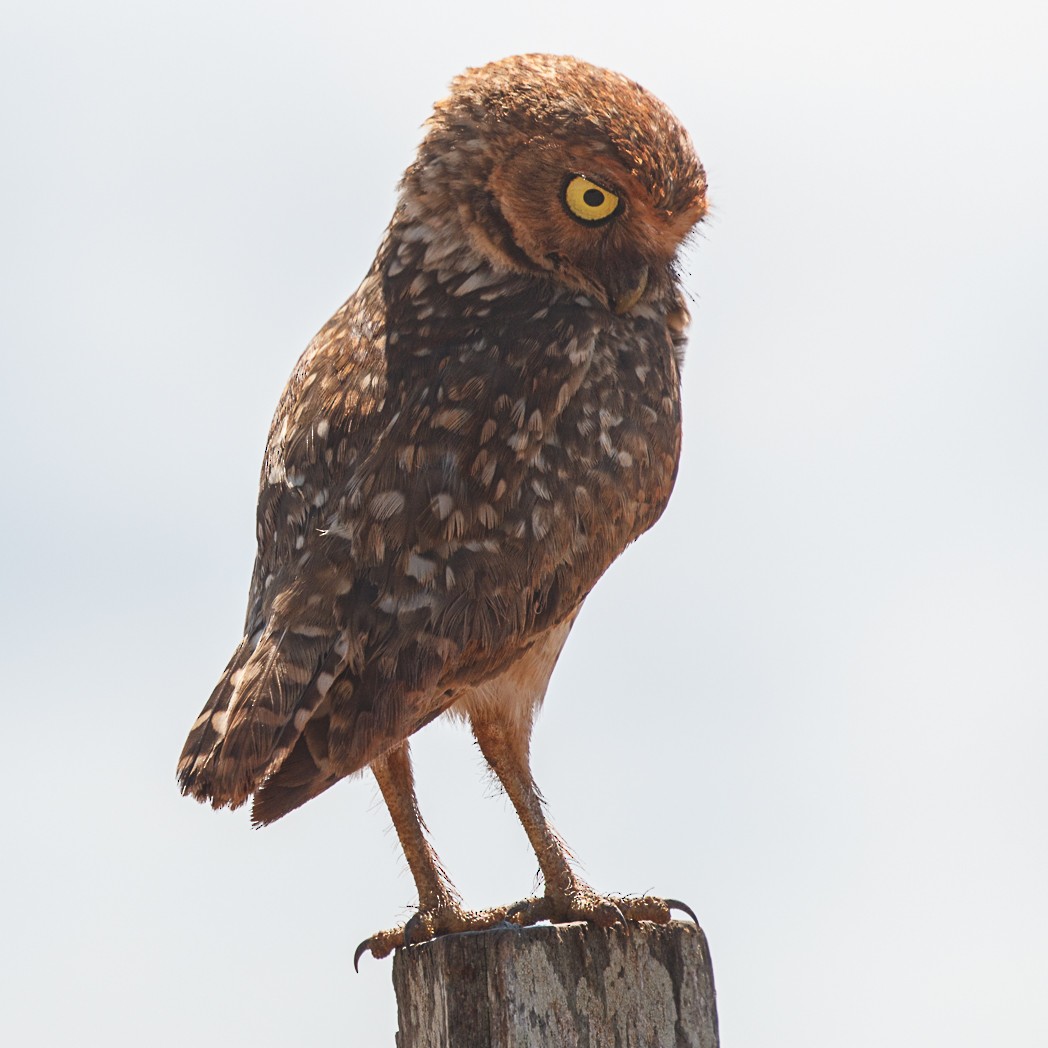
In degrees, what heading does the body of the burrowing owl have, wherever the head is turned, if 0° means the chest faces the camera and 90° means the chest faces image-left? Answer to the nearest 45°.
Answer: approximately 270°
